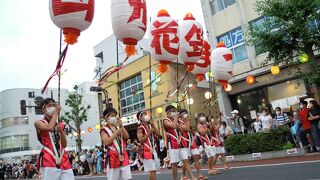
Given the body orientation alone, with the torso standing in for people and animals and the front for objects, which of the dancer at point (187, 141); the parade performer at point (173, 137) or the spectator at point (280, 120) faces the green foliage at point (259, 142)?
the spectator

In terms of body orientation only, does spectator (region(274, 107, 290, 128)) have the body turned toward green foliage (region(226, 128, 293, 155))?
yes

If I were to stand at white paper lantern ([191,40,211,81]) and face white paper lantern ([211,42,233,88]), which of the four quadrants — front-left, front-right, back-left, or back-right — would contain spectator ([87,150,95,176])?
back-left

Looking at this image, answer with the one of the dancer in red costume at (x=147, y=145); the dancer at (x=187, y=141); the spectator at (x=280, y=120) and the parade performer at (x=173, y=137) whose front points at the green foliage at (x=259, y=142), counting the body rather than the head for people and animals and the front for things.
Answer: the spectator

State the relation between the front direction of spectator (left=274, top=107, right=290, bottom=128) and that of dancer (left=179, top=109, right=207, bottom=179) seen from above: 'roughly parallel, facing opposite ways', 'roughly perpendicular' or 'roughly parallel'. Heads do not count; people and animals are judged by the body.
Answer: roughly perpendicular

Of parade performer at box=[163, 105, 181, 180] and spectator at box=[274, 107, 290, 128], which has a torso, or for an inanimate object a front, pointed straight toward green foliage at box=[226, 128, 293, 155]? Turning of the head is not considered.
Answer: the spectator
